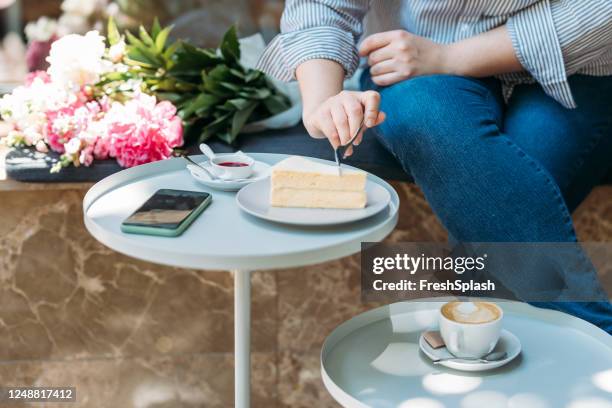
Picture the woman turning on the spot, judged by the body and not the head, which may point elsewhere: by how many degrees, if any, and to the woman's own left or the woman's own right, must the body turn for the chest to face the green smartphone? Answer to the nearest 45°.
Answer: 0° — they already face it

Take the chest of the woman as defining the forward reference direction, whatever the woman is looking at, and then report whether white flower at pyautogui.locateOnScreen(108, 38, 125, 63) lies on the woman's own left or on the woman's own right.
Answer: on the woman's own right

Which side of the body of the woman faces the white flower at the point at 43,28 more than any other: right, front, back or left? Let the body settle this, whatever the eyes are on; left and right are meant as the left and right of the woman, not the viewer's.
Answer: right

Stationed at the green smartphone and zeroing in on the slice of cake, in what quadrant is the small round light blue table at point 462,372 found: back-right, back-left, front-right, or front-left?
front-right

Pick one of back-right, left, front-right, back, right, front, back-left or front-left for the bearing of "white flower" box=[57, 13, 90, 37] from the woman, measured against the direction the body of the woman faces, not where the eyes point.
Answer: right

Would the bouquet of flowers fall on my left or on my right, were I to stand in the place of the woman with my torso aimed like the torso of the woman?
on my right

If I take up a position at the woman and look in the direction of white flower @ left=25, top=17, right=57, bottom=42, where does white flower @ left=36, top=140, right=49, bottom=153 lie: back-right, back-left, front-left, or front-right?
front-left

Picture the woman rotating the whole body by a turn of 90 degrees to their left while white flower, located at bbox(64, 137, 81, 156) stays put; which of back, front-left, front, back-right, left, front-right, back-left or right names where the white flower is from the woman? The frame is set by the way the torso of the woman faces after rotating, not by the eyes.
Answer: back-right

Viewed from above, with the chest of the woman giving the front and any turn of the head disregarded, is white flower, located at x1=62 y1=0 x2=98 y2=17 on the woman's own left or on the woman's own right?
on the woman's own right
